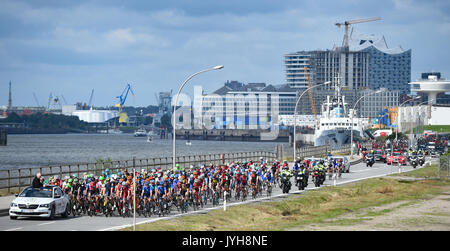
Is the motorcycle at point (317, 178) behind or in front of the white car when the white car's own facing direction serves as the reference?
behind

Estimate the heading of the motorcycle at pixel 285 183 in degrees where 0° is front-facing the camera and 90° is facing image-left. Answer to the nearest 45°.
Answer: approximately 45°

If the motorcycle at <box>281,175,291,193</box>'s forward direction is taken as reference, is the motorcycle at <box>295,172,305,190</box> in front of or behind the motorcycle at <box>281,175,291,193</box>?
behind

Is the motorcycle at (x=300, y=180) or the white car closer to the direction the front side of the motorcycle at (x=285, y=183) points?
the white car

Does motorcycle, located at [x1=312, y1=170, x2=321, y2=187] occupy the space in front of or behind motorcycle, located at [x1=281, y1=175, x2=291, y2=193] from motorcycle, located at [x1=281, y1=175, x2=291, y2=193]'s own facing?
behind

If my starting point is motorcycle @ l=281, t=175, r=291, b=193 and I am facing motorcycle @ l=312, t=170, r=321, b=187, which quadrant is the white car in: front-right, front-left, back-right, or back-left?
back-left

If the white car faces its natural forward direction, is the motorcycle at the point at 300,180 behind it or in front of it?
behind

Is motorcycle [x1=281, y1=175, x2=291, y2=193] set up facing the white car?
yes

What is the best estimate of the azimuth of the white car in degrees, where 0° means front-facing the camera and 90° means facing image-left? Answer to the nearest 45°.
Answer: approximately 45°
